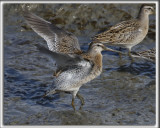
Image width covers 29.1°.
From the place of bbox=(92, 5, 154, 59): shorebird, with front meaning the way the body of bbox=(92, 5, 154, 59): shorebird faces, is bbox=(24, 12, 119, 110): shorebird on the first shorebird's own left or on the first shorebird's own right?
on the first shorebird's own right

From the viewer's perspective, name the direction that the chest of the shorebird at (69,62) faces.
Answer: to the viewer's right

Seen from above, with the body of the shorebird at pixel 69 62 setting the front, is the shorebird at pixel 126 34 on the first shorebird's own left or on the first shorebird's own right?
on the first shorebird's own left

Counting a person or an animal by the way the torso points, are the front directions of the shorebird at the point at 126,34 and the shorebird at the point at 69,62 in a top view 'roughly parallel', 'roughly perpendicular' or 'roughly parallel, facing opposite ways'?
roughly parallel

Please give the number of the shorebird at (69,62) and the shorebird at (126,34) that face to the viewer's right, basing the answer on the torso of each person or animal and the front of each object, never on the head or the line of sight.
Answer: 2

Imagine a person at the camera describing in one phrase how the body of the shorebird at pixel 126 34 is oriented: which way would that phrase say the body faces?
to the viewer's right
